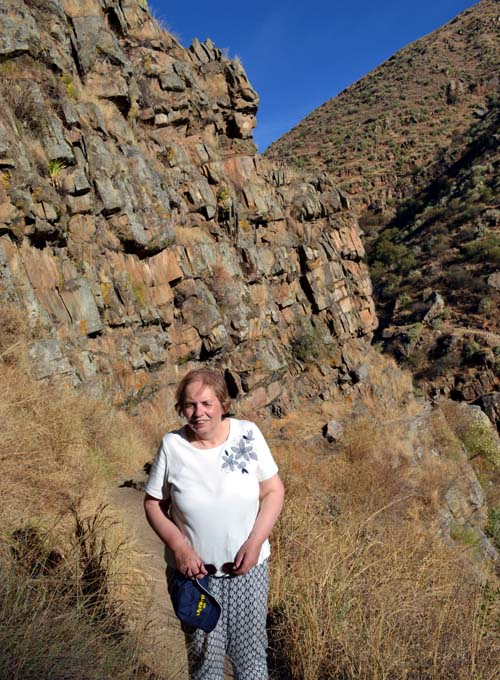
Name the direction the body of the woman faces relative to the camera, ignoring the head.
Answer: toward the camera

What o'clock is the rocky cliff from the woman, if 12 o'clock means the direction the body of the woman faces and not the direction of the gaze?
The rocky cliff is roughly at 6 o'clock from the woman.
